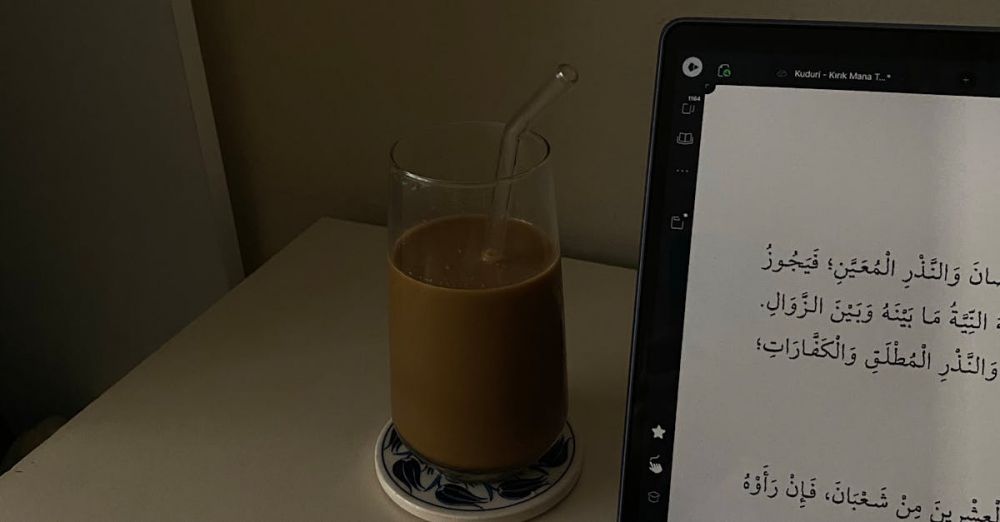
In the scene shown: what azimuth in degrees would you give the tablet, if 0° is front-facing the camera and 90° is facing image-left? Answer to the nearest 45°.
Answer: approximately 0°
